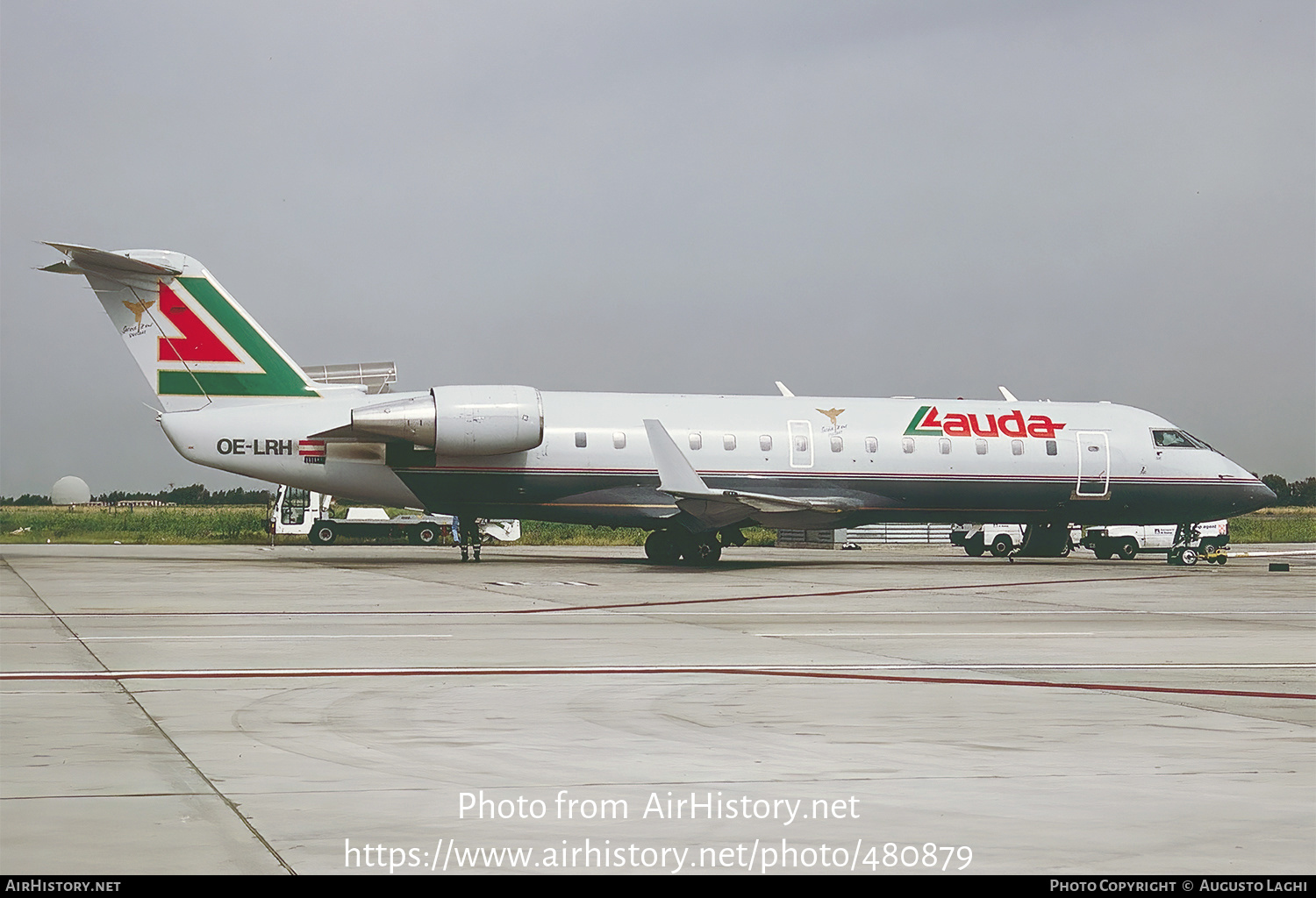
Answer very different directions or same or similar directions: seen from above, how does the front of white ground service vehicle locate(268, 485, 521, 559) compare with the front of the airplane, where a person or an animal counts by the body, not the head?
very different directions

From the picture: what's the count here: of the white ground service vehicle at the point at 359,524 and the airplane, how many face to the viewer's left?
1

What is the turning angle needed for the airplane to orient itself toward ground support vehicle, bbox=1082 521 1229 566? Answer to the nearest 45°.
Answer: approximately 45° to its left

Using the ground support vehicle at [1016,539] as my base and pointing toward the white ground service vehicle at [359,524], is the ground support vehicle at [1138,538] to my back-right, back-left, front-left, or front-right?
back-right

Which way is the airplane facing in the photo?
to the viewer's right

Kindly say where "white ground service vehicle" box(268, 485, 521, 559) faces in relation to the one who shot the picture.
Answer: facing to the left of the viewer

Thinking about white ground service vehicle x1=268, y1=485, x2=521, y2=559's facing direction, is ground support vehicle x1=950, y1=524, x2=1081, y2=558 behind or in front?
behind

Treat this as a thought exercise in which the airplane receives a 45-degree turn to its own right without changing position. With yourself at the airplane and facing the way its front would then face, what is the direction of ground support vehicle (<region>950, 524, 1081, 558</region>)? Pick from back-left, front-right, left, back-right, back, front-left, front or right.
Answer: left

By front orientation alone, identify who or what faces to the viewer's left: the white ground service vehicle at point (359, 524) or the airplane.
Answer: the white ground service vehicle

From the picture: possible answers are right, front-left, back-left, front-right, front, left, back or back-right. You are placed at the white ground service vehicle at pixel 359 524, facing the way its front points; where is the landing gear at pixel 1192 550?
back-left
